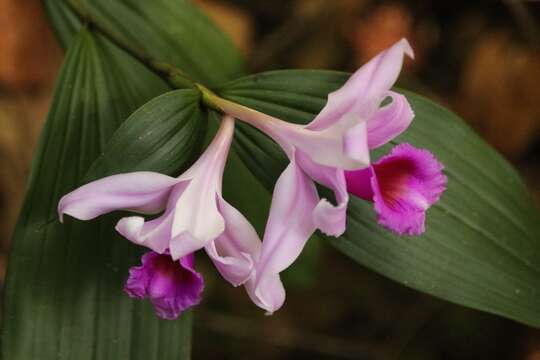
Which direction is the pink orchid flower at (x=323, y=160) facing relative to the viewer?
to the viewer's right
